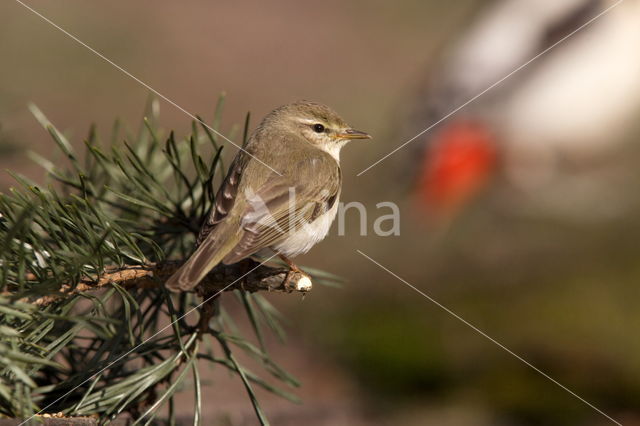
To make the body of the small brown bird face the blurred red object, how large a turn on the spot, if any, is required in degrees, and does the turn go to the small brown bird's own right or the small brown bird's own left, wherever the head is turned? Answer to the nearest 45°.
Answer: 0° — it already faces it

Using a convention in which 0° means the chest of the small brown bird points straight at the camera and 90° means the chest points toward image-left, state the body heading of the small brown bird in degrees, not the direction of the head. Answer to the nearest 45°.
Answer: approximately 225°
